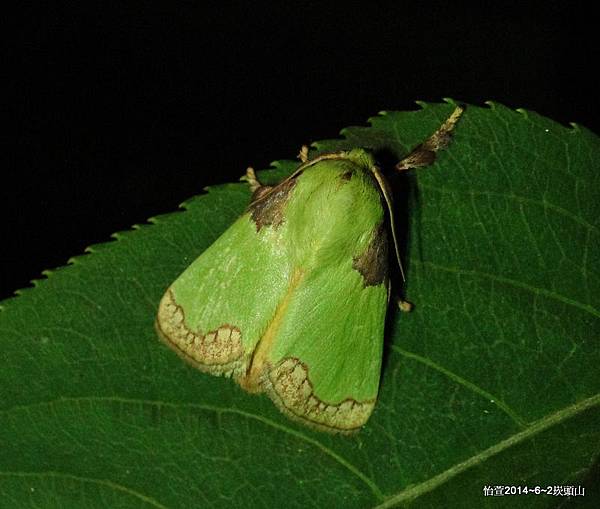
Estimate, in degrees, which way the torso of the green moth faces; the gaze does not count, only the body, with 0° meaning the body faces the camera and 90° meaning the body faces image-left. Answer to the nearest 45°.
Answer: approximately 225°
